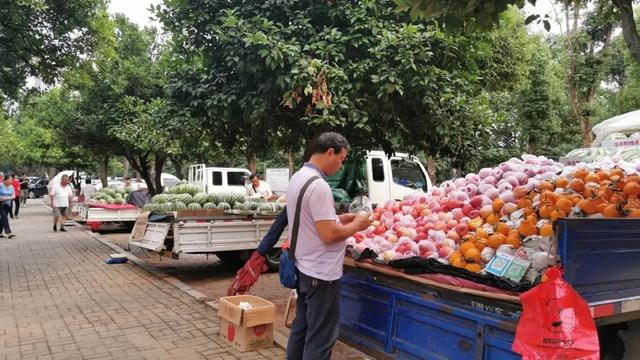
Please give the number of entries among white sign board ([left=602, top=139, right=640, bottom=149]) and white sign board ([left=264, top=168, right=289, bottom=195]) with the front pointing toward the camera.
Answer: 2

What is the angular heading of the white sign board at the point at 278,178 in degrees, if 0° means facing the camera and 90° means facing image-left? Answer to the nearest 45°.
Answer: approximately 0°

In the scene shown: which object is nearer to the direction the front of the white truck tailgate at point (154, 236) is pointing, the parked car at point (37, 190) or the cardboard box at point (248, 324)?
the cardboard box

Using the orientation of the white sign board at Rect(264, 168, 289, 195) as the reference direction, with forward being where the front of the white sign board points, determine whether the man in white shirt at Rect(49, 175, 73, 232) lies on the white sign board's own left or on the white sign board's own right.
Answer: on the white sign board's own right

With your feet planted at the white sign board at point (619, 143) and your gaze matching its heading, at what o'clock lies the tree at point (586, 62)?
The tree is roughly at 6 o'clock from the white sign board.

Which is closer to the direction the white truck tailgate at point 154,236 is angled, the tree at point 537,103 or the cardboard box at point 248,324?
the cardboard box

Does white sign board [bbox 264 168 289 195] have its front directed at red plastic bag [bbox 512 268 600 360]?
yes
